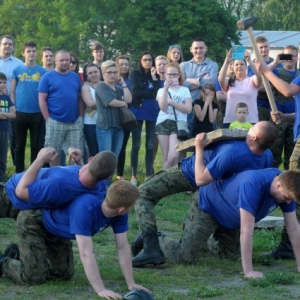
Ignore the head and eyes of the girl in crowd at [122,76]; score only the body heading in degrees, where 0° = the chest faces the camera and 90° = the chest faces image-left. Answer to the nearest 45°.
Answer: approximately 0°

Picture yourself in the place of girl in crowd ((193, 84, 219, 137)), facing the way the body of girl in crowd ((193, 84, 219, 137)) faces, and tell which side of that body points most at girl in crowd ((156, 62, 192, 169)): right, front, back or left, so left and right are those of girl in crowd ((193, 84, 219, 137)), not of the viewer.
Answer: right

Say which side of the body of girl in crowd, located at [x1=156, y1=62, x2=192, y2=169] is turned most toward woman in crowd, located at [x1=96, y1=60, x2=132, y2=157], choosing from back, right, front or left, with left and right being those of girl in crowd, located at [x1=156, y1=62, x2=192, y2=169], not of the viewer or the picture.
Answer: right
